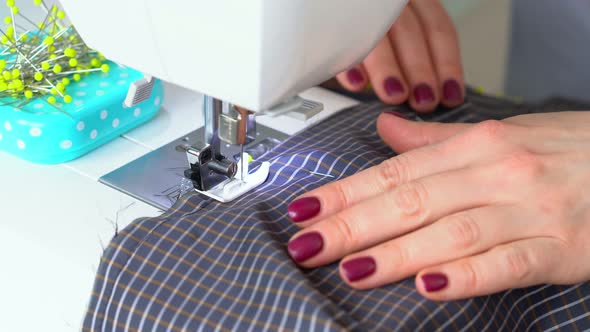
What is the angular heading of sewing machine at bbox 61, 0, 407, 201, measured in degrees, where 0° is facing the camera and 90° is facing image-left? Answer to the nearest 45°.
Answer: approximately 315°
